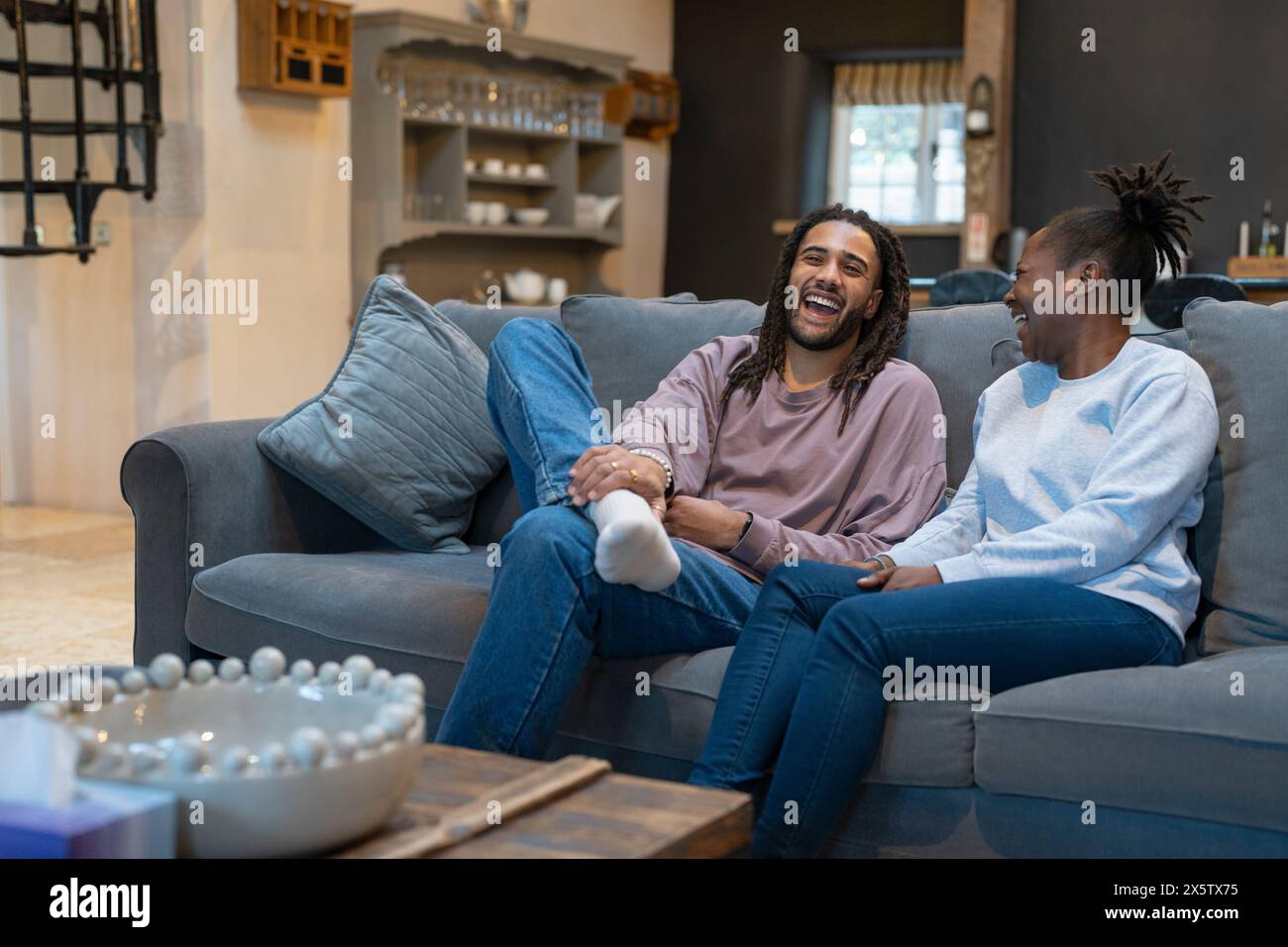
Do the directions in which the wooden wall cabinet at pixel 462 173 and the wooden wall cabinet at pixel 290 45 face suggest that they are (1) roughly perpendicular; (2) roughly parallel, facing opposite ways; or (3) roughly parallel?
roughly parallel

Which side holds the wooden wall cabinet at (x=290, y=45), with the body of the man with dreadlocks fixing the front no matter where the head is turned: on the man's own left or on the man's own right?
on the man's own right

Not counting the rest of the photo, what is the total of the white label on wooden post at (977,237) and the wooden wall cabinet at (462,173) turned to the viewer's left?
0

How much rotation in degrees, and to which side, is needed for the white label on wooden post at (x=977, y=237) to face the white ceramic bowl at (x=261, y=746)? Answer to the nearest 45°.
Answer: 0° — it already faces it

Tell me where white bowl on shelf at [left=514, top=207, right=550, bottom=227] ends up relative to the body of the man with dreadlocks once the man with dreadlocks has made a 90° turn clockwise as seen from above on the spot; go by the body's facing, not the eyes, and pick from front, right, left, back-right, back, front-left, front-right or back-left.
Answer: front-right

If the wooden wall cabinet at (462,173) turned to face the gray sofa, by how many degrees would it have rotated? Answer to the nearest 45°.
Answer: approximately 45° to its right

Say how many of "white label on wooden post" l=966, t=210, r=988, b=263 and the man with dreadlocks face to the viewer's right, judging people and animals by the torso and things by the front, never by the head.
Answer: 0

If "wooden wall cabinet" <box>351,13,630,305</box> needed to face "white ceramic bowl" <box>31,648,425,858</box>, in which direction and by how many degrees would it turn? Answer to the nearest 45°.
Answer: approximately 45° to its right

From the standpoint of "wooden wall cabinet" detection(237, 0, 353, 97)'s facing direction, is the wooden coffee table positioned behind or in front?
in front

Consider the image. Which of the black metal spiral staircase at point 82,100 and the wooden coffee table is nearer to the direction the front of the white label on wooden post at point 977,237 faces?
the wooden coffee table

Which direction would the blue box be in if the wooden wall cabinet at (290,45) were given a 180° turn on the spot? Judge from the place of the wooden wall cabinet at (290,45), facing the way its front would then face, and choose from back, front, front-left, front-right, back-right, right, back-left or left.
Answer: back-left

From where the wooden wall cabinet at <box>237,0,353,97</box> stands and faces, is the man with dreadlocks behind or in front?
in front

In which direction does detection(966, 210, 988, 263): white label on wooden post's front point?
toward the camera

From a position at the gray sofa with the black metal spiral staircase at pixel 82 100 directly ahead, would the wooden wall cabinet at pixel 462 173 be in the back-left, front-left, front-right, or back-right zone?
front-right
